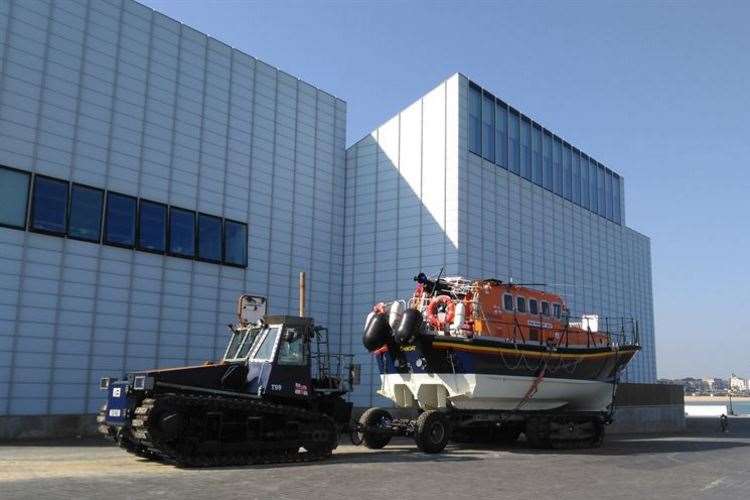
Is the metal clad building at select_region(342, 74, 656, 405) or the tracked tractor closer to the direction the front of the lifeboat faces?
the metal clad building

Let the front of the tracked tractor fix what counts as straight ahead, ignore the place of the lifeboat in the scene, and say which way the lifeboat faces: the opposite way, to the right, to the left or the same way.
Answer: the opposite way

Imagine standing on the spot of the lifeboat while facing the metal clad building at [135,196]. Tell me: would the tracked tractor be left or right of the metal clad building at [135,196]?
left

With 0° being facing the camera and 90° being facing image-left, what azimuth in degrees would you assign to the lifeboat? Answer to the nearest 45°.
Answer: approximately 225°

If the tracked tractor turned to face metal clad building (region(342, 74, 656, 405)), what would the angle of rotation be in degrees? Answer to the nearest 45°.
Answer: approximately 180°

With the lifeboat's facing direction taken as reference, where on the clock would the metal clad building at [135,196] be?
The metal clad building is roughly at 8 o'clock from the lifeboat.

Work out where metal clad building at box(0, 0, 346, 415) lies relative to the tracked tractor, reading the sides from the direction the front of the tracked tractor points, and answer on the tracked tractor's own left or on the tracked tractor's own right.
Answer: on the tracked tractor's own right

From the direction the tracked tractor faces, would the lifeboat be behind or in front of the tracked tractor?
behind

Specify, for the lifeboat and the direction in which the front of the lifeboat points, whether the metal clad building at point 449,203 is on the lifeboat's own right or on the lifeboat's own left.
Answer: on the lifeboat's own left

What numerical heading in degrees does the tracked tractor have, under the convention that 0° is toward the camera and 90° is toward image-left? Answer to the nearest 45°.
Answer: approximately 45°

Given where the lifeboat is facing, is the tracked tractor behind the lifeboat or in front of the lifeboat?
behind
